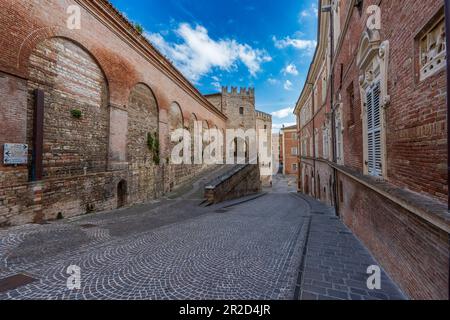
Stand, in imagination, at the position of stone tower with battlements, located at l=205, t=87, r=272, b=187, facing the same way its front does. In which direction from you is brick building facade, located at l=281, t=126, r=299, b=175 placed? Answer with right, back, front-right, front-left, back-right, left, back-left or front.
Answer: back-left

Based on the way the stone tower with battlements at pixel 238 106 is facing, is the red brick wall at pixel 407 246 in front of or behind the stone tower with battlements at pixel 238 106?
in front

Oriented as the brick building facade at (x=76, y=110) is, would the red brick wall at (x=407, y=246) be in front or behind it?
in front

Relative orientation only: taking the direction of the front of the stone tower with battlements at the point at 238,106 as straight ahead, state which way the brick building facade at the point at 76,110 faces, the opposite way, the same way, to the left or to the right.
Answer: to the left

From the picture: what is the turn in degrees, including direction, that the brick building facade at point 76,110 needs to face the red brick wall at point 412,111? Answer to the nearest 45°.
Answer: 0° — it already faces it

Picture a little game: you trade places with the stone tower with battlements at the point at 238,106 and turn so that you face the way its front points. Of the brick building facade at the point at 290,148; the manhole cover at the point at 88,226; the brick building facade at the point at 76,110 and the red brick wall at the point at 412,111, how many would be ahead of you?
3

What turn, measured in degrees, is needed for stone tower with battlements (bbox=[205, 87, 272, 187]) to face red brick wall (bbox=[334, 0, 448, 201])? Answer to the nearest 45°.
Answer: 0° — it already faces it

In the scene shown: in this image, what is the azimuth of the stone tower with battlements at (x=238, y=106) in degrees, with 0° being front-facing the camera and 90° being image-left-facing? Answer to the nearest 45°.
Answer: approximately 0°

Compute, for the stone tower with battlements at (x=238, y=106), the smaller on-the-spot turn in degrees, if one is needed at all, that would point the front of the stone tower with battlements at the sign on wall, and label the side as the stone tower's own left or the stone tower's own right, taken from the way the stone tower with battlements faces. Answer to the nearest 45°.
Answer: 0° — it already faces it

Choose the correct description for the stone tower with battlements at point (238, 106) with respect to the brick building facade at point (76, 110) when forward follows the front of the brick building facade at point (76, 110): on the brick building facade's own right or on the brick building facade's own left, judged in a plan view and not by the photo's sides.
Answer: on the brick building facade's own left

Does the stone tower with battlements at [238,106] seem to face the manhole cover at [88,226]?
yes

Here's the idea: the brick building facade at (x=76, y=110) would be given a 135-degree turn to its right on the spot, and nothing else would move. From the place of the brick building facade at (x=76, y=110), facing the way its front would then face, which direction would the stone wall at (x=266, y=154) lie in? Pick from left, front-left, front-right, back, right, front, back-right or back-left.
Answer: back-right

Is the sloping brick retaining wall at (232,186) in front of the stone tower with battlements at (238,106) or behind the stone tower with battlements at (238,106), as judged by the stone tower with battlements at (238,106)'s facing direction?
in front

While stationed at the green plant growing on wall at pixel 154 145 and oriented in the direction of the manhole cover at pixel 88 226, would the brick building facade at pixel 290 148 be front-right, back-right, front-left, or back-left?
back-left

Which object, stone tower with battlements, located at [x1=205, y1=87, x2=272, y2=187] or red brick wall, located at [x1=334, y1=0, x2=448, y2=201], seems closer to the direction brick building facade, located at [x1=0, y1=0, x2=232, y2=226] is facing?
the red brick wall
